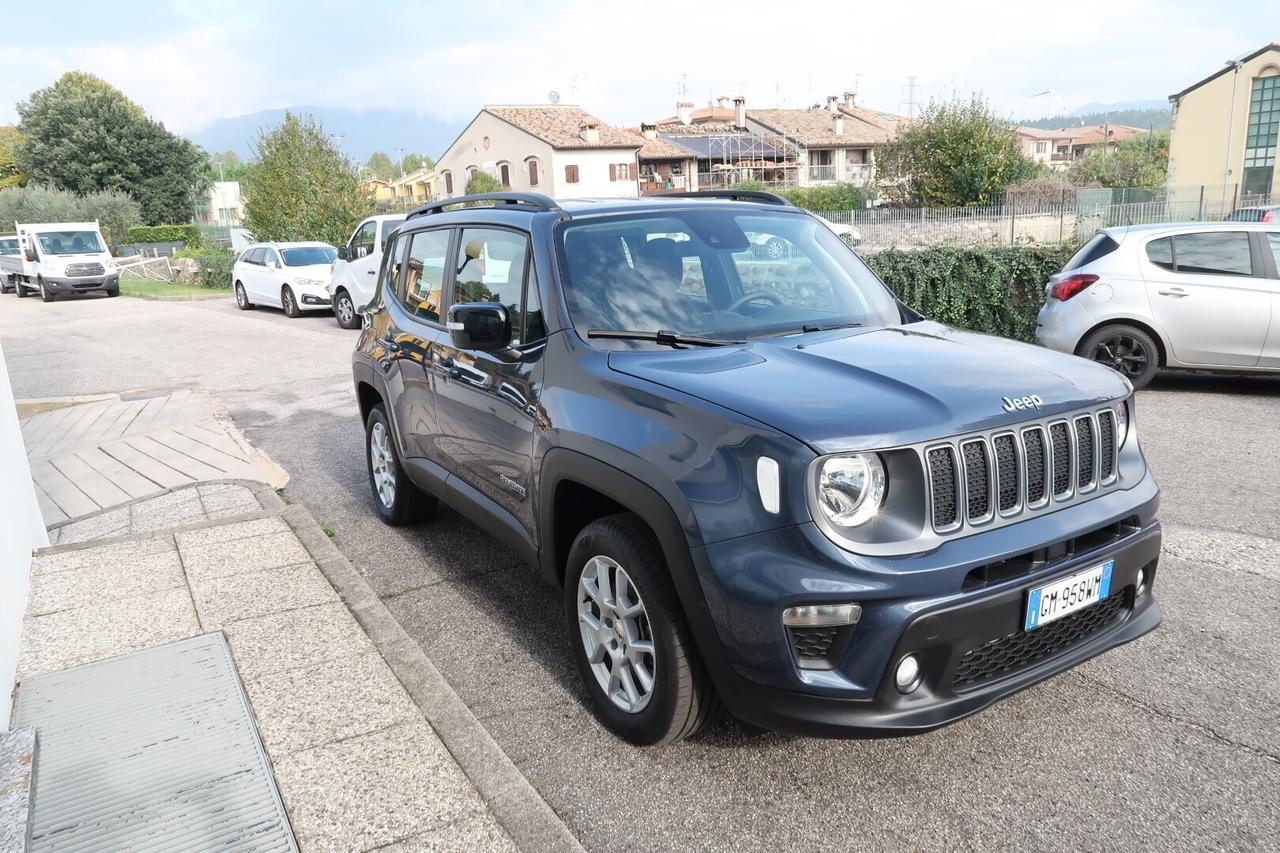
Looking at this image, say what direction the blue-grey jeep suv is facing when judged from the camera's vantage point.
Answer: facing the viewer and to the right of the viewer

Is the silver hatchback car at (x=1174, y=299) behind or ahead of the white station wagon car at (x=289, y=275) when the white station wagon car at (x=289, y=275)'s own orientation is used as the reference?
ahead

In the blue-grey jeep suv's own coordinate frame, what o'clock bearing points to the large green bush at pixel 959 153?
The large green bush is roughly at 8 o'clock from the blue-grey jeep suv.

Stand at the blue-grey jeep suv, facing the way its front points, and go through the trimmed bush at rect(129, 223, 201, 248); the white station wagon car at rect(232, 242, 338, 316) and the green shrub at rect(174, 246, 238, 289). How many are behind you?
3

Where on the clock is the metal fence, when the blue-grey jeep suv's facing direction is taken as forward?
The metal fence is roughly at 8 o'clock from the blue-grey jeep suv.

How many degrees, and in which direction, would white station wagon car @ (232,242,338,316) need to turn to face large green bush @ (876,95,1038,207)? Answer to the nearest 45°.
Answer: approximately 90° to its left

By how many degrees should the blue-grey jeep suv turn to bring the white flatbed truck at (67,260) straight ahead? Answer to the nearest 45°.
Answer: approximately 180°

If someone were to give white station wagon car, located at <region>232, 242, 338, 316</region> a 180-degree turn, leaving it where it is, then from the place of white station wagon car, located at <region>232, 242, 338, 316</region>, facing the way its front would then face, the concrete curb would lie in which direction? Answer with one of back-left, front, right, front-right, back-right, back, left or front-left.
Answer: back-left

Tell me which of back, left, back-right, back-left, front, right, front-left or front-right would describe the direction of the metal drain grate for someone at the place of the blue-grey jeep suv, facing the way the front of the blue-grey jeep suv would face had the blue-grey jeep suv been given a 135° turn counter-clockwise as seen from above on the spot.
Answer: left

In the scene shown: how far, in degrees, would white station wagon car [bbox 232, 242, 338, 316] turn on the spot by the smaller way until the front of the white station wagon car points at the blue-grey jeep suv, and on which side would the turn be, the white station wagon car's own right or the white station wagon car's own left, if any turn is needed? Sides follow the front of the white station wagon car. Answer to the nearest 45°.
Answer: approximately 45° to the white station wagon car's own right

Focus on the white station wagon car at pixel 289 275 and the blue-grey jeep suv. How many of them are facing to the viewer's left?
0

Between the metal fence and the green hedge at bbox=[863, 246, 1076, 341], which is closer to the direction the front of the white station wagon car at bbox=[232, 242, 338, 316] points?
the green hedge
